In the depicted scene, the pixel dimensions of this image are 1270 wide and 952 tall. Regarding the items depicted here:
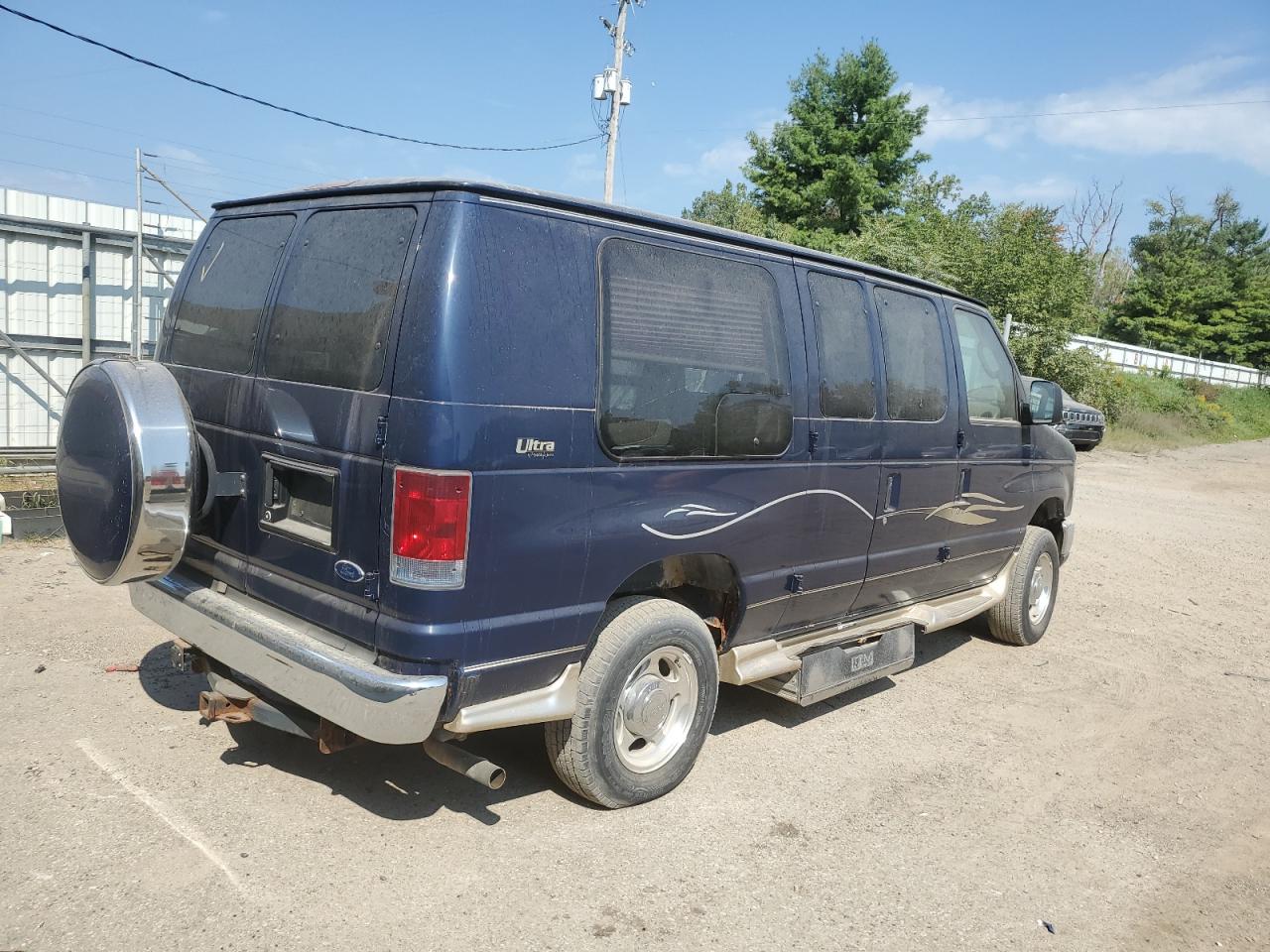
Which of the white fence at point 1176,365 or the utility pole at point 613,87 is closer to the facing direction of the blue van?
the white fence

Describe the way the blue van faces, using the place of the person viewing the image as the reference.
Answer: facing away from the viewer and to the right of the viewer

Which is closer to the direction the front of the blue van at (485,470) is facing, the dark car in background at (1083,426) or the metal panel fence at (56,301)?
the dark car in background

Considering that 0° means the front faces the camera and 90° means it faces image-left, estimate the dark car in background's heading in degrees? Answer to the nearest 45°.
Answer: approximately 315°

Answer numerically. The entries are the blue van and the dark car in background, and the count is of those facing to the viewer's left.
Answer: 0

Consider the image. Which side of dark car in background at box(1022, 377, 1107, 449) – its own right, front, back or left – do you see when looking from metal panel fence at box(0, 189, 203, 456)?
right

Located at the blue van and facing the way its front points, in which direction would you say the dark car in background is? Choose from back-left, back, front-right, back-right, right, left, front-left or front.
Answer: front

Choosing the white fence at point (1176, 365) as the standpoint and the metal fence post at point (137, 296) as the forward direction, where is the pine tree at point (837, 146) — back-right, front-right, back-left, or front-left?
front-right

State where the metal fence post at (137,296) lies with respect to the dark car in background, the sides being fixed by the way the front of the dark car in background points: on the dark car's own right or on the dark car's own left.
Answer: on the dark car's own right

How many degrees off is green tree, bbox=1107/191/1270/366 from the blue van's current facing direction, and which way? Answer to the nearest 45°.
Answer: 0° — it already faces it

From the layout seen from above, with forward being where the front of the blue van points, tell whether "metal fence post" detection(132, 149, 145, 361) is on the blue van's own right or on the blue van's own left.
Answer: on the blue van's own left

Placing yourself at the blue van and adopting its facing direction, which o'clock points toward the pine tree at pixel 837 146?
The pine tree is roughly at 11 o'clock from the blue van.
